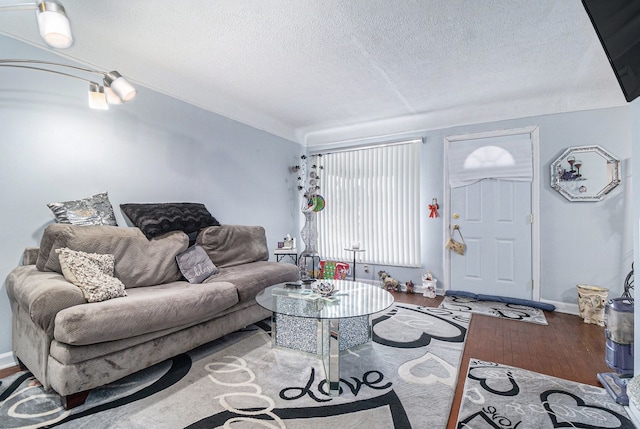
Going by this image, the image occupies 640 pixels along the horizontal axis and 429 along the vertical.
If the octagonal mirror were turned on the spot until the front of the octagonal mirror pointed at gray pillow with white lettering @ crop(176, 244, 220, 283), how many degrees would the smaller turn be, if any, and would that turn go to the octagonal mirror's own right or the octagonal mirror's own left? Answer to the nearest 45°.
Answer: approximately 45° to the octagonal mirror's own right

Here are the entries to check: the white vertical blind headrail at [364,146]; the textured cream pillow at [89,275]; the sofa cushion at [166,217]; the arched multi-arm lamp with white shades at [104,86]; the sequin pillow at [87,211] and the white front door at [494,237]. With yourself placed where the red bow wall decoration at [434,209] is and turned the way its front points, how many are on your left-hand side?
1

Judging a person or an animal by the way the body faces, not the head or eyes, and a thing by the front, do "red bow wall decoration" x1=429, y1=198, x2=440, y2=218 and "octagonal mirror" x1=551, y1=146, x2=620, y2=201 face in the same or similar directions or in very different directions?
same or similar directions

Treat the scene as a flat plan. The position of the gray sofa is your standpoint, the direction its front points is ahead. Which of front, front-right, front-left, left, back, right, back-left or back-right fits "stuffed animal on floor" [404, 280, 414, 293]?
front-left

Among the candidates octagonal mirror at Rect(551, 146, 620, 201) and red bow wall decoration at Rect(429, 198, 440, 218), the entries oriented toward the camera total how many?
2

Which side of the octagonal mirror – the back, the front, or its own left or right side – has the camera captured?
front

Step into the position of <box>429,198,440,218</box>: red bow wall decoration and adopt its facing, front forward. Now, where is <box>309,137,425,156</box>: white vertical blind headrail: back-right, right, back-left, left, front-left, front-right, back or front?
right

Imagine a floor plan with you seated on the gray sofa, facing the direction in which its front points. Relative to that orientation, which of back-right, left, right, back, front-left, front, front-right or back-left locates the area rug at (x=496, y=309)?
front-left

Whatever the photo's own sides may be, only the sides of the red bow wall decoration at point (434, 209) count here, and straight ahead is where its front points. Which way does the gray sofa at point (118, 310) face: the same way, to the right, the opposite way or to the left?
to the left

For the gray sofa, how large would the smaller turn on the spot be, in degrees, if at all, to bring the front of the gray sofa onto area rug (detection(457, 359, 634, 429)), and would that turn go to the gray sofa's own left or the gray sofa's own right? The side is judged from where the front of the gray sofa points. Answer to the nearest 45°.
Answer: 0° — it already faces it

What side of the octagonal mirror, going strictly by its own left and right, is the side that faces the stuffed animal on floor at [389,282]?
right

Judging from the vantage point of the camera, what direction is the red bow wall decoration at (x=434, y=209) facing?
facing the viewer

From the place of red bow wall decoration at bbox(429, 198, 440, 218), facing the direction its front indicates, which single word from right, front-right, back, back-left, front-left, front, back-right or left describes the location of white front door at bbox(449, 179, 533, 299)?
left

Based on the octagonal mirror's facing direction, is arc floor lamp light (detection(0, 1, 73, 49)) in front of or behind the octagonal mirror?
in front
